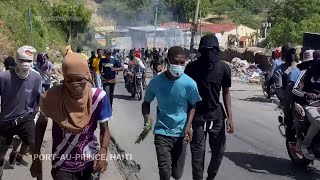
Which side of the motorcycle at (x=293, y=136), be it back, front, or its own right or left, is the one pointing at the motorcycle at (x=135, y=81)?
back

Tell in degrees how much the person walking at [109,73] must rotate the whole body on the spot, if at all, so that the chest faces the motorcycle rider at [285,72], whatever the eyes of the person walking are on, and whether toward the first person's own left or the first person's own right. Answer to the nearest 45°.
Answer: approximately 45° to the first person's own left

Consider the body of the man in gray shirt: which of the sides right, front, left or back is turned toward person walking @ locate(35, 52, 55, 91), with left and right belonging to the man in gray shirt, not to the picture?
back

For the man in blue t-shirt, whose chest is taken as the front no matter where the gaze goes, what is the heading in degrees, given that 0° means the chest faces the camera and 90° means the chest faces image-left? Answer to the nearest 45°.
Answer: approximately 0°

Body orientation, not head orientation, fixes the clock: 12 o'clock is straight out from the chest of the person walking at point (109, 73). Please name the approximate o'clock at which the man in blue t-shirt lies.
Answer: The man in blue t-shirt is roughly at 12 o'clock from the person walking.
